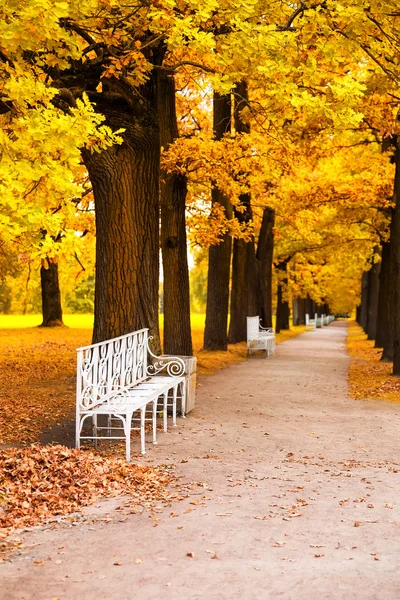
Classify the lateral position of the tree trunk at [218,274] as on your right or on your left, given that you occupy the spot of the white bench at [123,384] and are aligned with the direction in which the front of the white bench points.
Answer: on your left

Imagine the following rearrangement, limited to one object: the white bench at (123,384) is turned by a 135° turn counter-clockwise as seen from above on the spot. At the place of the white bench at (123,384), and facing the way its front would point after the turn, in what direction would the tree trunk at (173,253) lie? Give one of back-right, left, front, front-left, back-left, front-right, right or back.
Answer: front

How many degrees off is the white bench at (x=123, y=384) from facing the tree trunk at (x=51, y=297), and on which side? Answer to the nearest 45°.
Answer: approximately 135° to its left

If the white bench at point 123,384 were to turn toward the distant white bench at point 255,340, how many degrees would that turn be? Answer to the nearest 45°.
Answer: approximately 135° to its left

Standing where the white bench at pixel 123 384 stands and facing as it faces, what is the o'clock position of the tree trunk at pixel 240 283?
The tree trunk is roughly at 8 o'clock from the white bench.

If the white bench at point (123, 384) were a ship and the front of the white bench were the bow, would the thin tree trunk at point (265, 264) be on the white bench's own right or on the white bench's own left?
on the white bench's own left

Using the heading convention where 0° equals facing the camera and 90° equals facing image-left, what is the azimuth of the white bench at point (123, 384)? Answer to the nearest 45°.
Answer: approximately 315°
